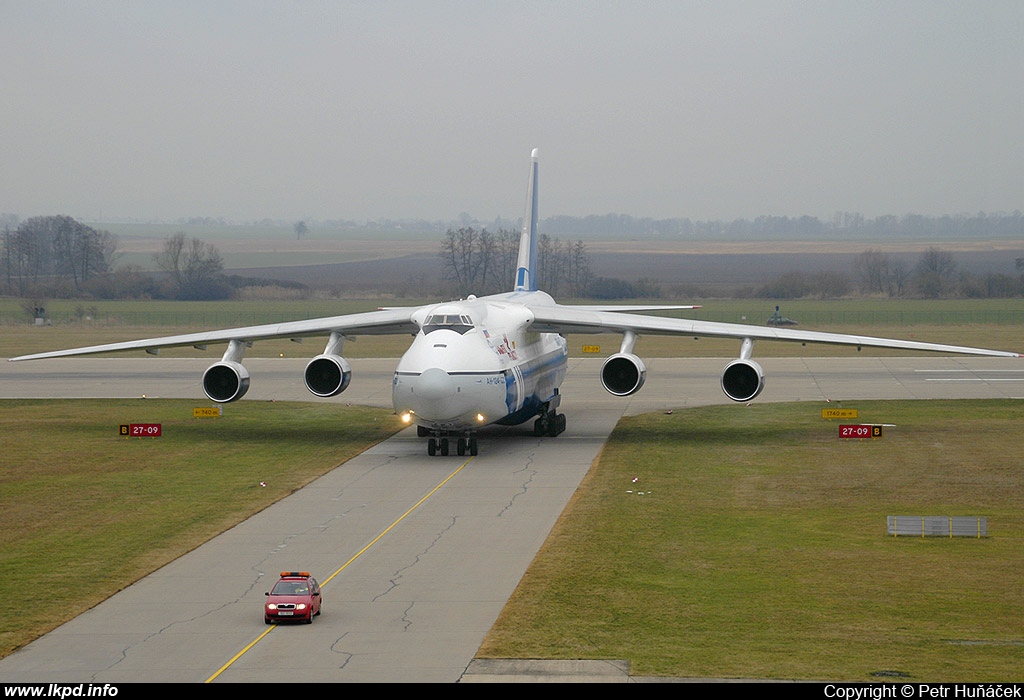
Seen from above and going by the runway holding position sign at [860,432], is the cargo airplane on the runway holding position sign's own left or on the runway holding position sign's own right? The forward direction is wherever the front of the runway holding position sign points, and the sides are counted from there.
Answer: on the runway holding position sign's own right

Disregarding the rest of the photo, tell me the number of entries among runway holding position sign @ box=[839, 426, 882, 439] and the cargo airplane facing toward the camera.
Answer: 2

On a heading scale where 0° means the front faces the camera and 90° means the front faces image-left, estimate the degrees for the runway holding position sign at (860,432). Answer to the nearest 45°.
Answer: approximately 0°

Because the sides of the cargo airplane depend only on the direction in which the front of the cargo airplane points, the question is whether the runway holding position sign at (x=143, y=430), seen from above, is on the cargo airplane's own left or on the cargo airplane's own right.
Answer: on the cargo airplane's own right

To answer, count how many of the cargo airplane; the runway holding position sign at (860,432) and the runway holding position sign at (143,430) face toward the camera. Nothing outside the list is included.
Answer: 3

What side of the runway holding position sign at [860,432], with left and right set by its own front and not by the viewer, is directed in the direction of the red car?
front

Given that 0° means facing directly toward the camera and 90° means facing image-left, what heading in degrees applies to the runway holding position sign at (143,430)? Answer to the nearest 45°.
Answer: approximately 0°

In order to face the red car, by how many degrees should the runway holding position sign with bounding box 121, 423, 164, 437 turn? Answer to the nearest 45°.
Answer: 0° — it already faces it

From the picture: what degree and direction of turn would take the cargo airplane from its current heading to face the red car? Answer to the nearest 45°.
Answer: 0° — it already faces it

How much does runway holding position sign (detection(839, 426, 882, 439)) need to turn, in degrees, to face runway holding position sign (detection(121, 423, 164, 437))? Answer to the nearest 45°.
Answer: approximately 90° to its right

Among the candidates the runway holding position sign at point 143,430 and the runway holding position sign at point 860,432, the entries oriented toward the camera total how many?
2
